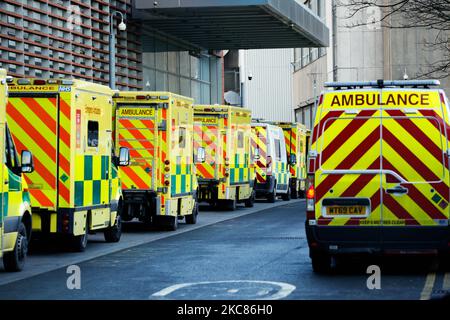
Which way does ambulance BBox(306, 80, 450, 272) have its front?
away from the camera

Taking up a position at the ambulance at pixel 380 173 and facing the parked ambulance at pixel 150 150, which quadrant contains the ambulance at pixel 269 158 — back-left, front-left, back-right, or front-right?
front-right

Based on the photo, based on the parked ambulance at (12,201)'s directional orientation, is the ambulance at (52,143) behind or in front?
in front

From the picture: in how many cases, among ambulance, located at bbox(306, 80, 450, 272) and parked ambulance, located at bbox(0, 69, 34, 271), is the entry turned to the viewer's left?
0

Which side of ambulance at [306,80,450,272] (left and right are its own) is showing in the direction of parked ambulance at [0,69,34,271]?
left

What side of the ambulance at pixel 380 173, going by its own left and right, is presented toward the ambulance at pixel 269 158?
front

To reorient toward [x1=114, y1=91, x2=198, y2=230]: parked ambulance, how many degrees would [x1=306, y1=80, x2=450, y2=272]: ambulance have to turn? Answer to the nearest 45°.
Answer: approximately 45° to its left

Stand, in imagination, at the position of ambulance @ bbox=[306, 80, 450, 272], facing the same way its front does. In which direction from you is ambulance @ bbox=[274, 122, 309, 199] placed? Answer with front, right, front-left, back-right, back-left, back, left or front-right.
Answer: front
